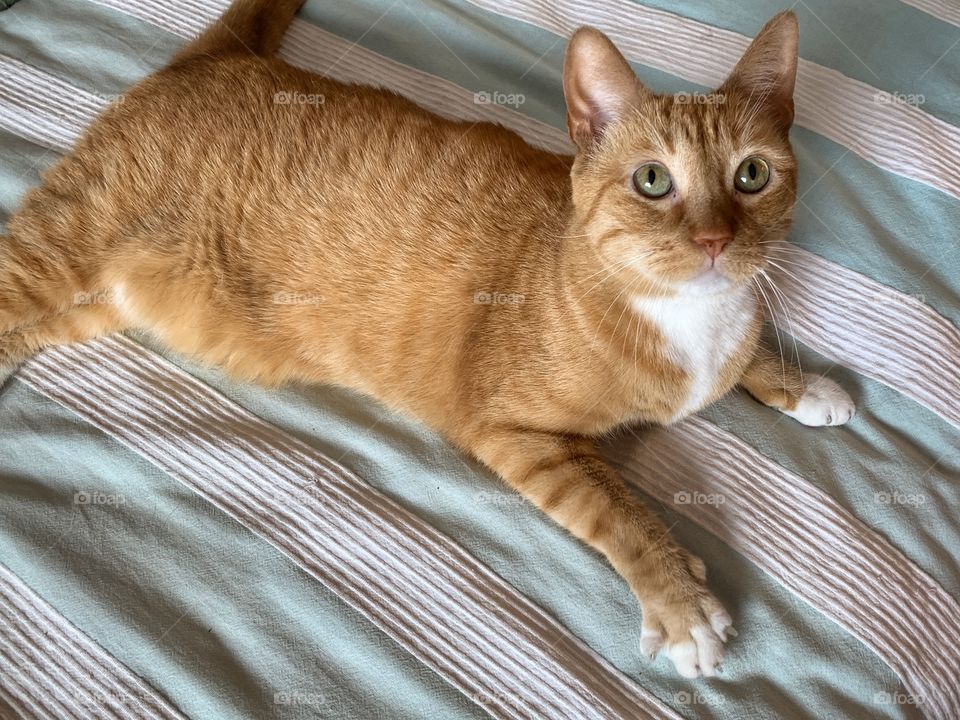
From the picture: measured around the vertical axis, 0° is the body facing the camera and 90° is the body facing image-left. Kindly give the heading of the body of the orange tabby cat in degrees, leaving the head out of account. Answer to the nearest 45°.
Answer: approximately 315°
